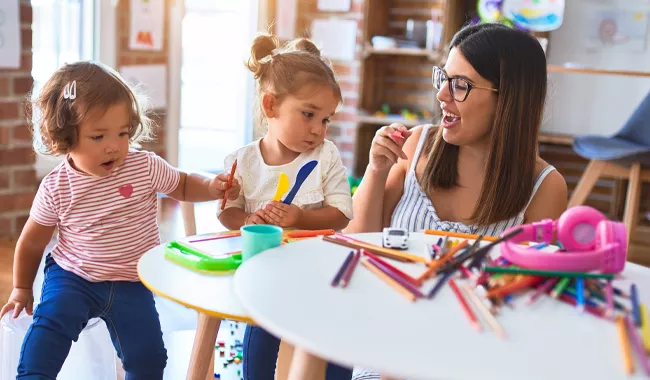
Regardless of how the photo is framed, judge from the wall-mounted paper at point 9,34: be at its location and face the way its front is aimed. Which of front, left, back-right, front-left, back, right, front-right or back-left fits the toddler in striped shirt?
front

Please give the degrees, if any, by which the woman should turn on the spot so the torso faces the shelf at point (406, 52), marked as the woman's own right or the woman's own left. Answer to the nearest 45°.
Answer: approximately 135° to the woman's own right

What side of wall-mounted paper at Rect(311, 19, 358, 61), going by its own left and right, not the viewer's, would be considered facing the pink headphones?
front

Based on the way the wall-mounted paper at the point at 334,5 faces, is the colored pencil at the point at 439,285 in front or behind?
in front

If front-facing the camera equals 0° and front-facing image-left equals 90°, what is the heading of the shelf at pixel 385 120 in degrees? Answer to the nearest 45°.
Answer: approximately 0°

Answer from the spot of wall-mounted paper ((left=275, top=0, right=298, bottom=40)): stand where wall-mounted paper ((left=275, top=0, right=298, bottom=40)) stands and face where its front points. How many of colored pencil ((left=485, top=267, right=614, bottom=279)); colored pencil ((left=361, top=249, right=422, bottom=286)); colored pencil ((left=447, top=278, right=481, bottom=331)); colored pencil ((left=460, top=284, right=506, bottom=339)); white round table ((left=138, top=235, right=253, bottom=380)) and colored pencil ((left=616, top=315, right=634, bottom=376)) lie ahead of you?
6

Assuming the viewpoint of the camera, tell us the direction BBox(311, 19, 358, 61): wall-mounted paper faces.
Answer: facing the viewer

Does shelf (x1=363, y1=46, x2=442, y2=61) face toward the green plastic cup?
yes

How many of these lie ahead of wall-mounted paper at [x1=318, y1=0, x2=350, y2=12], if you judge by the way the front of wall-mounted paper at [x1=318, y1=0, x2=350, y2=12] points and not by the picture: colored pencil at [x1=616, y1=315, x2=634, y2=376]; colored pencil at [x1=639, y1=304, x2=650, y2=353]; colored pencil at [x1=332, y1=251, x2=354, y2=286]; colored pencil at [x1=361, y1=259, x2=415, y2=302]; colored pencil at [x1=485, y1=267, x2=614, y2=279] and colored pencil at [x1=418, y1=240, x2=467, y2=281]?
6

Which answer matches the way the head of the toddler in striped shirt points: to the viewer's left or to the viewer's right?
to the viewer's right

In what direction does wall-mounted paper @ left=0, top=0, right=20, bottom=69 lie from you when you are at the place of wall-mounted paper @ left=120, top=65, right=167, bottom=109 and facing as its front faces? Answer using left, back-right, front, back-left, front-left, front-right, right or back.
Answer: front-right

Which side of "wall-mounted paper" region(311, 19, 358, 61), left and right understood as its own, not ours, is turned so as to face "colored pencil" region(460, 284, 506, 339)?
front

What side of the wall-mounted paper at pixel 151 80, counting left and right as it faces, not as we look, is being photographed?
front
